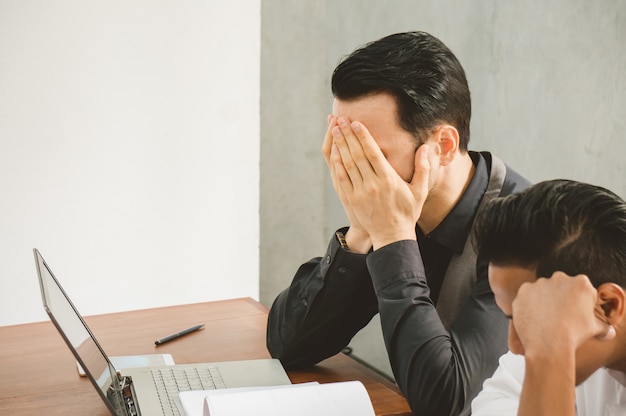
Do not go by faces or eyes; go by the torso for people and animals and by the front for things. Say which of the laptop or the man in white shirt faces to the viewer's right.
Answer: the laptop

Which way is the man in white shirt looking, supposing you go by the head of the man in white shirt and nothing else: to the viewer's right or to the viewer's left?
to the viewer's left

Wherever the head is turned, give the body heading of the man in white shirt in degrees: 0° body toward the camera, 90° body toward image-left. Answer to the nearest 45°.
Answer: approximately 90°

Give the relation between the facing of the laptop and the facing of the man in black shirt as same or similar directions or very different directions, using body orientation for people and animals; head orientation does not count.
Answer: very different directions

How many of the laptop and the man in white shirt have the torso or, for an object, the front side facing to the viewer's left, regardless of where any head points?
1

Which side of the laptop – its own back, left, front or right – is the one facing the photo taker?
right
